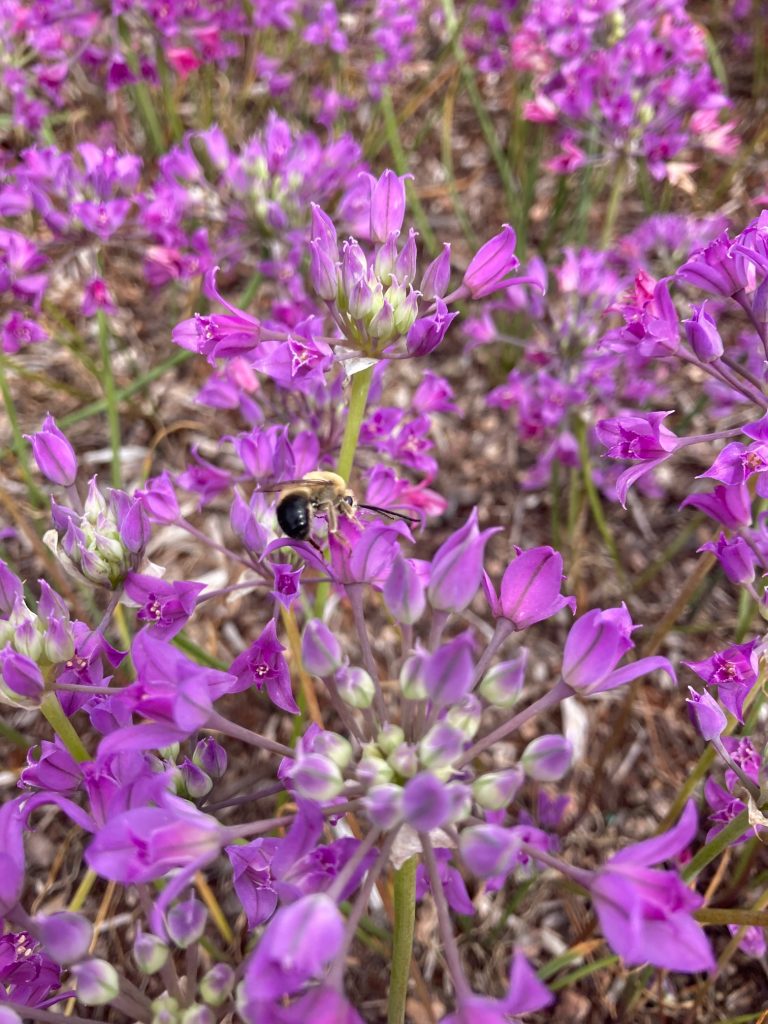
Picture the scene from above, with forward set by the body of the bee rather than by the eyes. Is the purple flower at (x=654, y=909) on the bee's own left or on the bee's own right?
on the bee's own right

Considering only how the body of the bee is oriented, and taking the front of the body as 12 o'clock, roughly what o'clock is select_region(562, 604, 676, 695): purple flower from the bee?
The purple flower is roughly at 2 o'clock from the bee.

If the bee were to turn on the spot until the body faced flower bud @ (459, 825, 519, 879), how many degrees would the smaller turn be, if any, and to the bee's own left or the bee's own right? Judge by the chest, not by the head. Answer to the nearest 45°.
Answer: approximately 90° to the bee's own right

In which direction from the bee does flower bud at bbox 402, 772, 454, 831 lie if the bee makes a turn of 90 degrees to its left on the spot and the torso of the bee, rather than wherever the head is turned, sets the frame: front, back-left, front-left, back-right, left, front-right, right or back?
back

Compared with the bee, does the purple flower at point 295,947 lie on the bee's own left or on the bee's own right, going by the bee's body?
on the bee's own right

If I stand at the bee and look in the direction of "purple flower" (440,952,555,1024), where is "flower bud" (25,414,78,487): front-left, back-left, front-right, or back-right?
back-right

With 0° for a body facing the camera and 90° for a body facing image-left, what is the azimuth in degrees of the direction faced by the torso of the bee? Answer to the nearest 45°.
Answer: approximately 270°
